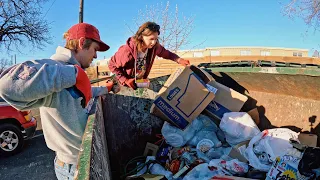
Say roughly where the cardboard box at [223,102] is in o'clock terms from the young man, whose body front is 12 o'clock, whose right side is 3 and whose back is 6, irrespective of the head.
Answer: The cardboard box is roughly at 11 o'clock from the young man.

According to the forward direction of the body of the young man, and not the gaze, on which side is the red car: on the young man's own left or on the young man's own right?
on the young man's own left

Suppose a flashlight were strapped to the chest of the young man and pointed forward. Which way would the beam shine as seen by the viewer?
to the viewer's right

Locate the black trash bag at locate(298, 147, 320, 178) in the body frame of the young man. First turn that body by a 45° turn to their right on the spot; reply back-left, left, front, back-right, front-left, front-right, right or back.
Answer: front-left

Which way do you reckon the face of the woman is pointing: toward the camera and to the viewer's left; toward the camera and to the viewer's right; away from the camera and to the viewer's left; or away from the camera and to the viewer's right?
toward the camera and to the viewer's right

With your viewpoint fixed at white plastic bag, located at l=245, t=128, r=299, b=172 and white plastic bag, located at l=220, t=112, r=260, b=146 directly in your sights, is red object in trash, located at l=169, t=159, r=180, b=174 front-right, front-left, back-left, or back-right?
front-left

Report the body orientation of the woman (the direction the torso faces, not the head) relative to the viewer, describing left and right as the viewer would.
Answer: facing the viewer and to the right of the viewer

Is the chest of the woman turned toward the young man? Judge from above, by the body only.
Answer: no

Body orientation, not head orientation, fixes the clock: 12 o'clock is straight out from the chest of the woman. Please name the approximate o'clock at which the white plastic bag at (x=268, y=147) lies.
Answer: The white plastic bag is roughly at 12 o'clock from the woman.

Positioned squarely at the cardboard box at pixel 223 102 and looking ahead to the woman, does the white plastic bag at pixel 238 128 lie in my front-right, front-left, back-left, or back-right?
back-left

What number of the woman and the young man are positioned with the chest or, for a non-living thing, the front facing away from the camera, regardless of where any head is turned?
0

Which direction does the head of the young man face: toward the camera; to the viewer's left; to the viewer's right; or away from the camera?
to the viewer's right

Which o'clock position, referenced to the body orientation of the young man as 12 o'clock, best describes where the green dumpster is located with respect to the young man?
The green dumpster is roughly at 11 o'clock from the young man.
